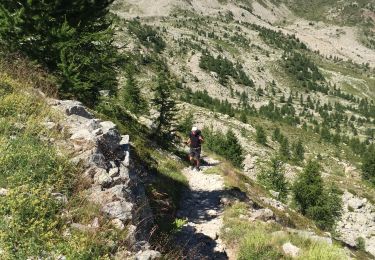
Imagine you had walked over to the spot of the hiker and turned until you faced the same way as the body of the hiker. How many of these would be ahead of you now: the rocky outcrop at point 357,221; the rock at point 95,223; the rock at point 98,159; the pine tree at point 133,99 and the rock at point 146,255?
3

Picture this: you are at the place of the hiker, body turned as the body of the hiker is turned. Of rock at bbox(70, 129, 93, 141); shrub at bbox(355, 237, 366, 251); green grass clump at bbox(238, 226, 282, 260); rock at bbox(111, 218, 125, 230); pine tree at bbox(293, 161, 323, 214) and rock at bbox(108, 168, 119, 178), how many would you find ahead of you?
4

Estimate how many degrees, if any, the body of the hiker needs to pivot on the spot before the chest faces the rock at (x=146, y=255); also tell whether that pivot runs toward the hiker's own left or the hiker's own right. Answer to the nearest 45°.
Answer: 0° — they already face it

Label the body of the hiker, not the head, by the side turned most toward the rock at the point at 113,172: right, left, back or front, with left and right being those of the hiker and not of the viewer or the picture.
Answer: front

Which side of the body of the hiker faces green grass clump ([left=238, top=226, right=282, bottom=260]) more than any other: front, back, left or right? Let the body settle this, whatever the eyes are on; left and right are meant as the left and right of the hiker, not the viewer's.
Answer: front

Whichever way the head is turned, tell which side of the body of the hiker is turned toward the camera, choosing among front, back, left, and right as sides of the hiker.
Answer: front

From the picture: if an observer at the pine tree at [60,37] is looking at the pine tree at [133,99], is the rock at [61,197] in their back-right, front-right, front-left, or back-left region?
back-right

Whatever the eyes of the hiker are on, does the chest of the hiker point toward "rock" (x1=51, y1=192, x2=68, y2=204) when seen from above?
yes

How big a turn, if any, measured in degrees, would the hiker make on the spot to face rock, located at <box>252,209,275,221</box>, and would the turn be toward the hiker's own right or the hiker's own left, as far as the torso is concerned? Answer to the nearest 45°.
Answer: approximately 45° to the hiker's own left

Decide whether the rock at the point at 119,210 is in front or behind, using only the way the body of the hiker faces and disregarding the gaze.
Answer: in front

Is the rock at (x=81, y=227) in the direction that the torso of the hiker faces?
yes

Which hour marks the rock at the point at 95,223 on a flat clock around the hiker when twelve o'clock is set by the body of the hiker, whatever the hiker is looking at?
The rock is roughly at 12 o'clock from the hiker.
